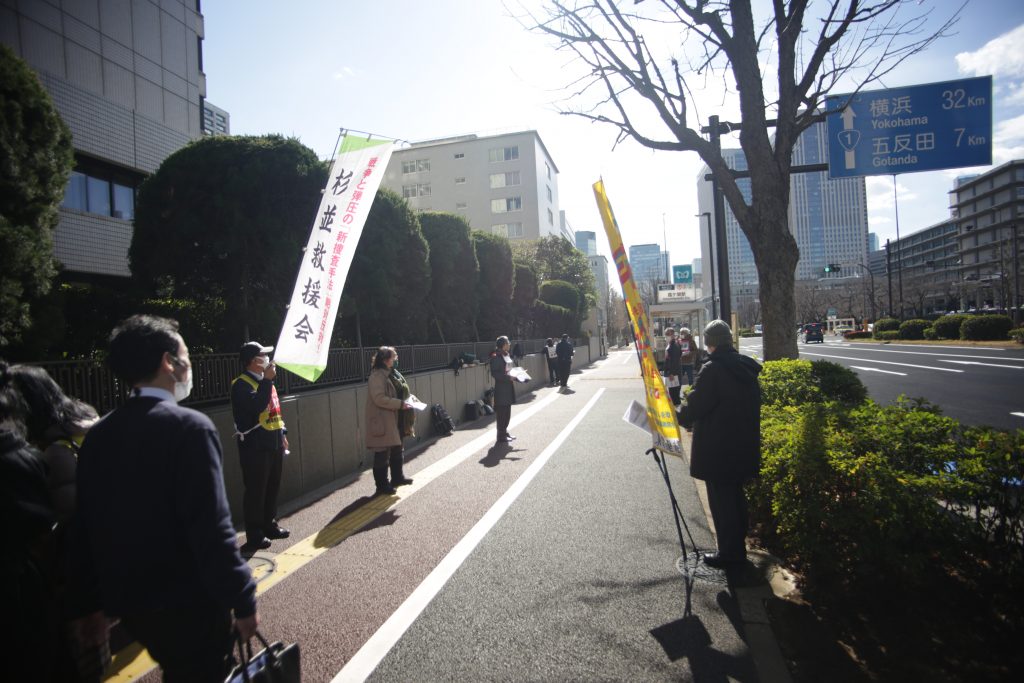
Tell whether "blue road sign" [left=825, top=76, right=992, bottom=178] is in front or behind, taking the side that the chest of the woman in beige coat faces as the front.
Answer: in front

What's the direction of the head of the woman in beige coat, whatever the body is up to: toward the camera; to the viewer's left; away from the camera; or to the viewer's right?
to the viewer's right

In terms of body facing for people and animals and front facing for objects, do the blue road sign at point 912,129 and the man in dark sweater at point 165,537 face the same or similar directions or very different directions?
very different directions

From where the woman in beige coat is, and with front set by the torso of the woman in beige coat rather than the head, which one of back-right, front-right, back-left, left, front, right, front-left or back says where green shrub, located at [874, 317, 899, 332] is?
front-left

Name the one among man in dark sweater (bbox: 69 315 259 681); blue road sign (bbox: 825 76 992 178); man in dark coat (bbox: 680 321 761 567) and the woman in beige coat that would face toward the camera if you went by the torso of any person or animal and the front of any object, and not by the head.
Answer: the blue road sign

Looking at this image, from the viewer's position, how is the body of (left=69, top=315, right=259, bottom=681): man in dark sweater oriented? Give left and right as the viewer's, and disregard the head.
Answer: facing away from the viewer and to the right of the viewer

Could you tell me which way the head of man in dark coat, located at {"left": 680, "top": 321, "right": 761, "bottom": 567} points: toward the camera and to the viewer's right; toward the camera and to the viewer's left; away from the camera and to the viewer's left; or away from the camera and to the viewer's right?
away from the camera and to the viewer's left

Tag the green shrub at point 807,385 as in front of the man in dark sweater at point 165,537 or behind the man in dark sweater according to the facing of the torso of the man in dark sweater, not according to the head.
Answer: in front
